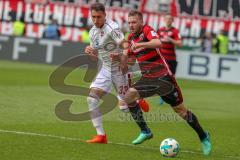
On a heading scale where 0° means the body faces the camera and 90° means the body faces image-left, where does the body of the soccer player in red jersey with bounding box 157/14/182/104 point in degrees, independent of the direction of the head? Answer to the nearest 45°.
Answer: approximately 0°

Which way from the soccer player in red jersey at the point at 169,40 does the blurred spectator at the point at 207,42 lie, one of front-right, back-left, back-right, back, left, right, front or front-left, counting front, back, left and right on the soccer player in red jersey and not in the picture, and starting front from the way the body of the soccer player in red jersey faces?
back

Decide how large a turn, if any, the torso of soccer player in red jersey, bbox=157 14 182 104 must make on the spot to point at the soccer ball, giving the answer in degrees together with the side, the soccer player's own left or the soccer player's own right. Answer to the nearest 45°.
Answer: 0° — they already face it

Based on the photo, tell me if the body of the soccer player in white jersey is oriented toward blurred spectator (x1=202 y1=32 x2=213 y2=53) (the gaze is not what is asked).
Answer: no

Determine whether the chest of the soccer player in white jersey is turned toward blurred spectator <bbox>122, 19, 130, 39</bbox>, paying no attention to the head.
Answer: no

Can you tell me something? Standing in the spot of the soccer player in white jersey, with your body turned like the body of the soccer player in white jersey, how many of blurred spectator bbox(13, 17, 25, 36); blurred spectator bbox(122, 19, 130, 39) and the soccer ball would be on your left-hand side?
1
